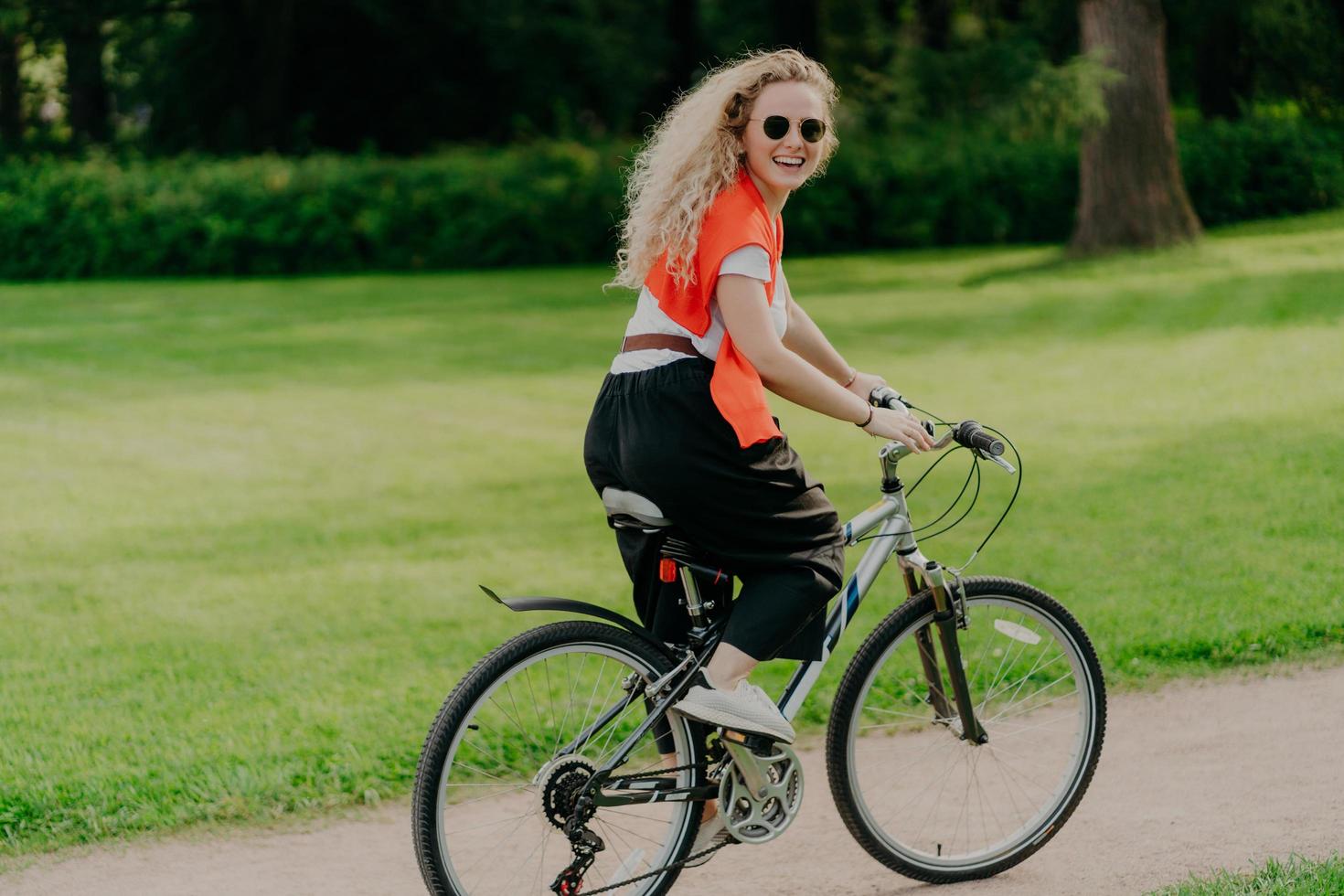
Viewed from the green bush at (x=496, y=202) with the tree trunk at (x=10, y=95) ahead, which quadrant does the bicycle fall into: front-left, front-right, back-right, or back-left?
back-left

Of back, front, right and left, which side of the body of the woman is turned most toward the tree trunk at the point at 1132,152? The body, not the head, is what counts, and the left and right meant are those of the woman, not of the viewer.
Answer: left

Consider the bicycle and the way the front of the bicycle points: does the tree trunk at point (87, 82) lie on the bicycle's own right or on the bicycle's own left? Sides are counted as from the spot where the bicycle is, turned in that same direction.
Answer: on the bicycle's own left

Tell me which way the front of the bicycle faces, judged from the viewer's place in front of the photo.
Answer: facing away from the viewer and to the right of the viewer

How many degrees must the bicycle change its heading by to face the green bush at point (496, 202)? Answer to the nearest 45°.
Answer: approximately 45° to its left

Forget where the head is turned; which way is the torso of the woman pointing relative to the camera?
to the viewer's right

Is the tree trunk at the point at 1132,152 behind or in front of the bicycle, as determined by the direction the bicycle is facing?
in front
